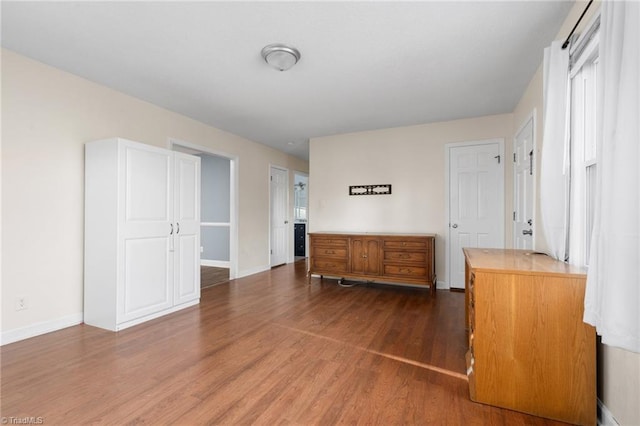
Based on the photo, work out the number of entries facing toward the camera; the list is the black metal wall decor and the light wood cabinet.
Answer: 1

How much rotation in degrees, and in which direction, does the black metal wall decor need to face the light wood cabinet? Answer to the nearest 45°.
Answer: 0° — it already faces it

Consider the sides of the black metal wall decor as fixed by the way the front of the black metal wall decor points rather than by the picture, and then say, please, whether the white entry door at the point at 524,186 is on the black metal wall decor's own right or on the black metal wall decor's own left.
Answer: on the black metal wall decor's own left

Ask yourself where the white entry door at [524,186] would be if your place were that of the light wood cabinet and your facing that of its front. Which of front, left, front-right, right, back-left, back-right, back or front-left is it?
right

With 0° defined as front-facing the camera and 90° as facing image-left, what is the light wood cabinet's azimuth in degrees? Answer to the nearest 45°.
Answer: approximately 90°

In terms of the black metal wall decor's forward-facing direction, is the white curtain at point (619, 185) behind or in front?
in front

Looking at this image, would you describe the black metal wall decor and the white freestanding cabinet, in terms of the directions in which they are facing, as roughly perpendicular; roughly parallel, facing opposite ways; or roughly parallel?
roughly perpendicular

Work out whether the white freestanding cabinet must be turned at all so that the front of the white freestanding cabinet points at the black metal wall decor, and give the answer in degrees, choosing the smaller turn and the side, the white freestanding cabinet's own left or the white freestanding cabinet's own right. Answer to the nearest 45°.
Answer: approximately 45° to the white freestanding cabinet's own left

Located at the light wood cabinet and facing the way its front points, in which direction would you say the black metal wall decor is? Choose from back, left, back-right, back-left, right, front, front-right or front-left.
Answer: front-right

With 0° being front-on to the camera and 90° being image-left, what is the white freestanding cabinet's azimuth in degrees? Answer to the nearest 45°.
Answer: approximately 315°

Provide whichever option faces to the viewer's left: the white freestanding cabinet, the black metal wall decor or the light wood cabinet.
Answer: the light wood cabinet
